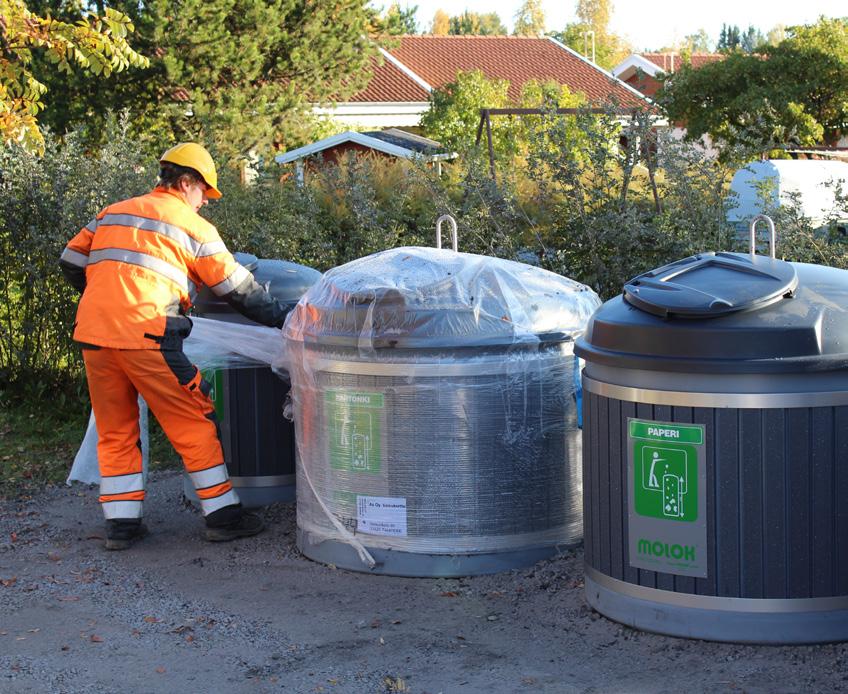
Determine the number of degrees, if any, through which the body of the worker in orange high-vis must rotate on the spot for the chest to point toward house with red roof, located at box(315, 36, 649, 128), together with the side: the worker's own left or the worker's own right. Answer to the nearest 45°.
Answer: approximately 45° to the worker's own left

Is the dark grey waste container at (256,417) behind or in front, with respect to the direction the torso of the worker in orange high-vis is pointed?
in front

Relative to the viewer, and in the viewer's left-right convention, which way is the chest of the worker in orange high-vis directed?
facing away from the viewer and to the right of the viewer

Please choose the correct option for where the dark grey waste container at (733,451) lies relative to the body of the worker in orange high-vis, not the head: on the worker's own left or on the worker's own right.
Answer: on the worker's own right

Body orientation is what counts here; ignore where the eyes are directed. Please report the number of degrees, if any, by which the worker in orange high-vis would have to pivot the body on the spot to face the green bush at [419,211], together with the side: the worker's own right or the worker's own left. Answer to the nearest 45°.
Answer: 0° — they already face it
